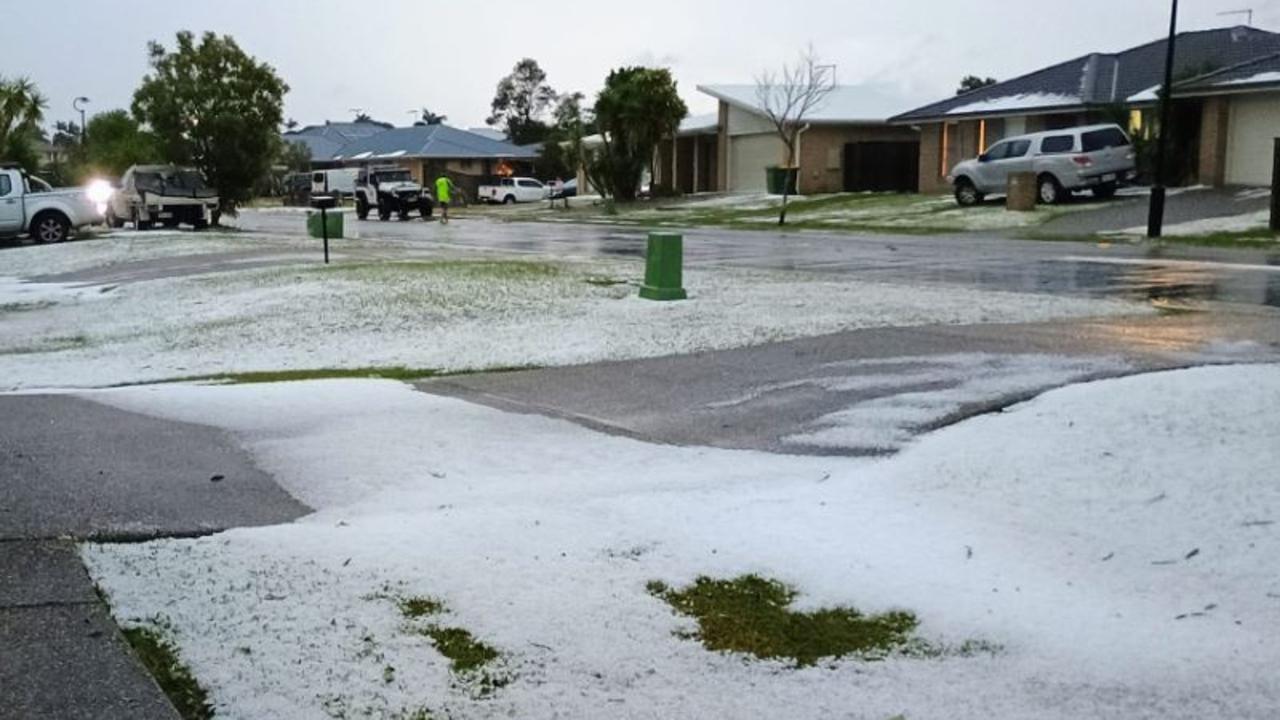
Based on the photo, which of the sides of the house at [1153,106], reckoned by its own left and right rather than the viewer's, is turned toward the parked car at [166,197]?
front

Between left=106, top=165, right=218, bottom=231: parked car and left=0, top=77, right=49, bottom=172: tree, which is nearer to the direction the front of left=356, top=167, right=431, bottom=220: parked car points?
the parked car

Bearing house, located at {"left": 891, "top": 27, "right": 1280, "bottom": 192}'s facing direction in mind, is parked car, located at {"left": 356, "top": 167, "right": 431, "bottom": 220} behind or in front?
in front

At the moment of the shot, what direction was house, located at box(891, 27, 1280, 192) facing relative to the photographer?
facing the viewer and to the left of the viewer

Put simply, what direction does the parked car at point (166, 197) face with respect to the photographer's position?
facing the viewer and to the right of the viewer

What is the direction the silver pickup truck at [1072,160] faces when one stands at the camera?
facing away from the viewer and to the left of the viewer

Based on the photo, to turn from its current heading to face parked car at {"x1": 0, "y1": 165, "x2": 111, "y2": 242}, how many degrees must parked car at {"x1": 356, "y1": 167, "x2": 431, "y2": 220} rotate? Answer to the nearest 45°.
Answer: approximately 90° to its right

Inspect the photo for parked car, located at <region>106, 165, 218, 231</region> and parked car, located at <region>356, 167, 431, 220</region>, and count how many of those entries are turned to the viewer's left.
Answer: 0

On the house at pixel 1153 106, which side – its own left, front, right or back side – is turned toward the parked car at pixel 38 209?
front

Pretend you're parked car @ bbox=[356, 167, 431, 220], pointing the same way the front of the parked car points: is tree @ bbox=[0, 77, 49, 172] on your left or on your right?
on your right
